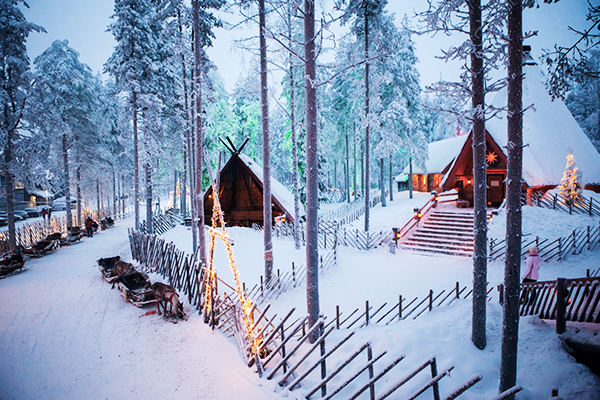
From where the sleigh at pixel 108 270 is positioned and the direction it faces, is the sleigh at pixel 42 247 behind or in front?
behind

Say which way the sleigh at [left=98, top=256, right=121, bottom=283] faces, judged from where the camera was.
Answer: facing the viewer and to the right of the viewer

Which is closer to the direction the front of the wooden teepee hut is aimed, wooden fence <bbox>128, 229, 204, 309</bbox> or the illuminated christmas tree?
the wooden fence

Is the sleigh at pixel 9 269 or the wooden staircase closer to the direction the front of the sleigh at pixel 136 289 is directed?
the wooden staircase

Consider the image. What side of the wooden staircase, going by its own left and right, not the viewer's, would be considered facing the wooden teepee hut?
right

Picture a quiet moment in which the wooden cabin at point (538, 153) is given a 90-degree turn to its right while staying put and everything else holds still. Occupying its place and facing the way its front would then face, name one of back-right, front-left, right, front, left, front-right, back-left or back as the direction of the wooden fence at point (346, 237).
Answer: left

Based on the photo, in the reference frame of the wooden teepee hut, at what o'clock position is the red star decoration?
The red star decoration is roughly at 8 o'clock from the wooden teepee hut.

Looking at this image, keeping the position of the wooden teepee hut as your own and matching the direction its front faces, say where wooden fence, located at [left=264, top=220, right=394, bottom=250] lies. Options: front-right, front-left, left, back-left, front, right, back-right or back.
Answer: left

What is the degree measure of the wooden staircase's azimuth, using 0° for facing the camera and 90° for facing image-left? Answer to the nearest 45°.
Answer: approximately 0°

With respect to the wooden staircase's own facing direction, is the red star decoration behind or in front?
behind

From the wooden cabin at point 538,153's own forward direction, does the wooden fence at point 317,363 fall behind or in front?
in front

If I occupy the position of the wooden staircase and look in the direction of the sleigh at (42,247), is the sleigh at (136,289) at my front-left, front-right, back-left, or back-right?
front-left

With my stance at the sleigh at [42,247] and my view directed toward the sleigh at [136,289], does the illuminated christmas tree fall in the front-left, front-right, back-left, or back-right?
front-left

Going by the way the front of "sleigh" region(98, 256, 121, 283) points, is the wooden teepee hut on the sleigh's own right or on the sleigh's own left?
on the sleigh's own left

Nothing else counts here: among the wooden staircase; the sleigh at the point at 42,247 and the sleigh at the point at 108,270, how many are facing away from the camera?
0

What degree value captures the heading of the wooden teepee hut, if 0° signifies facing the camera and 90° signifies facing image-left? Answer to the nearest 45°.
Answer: approximately 45°
